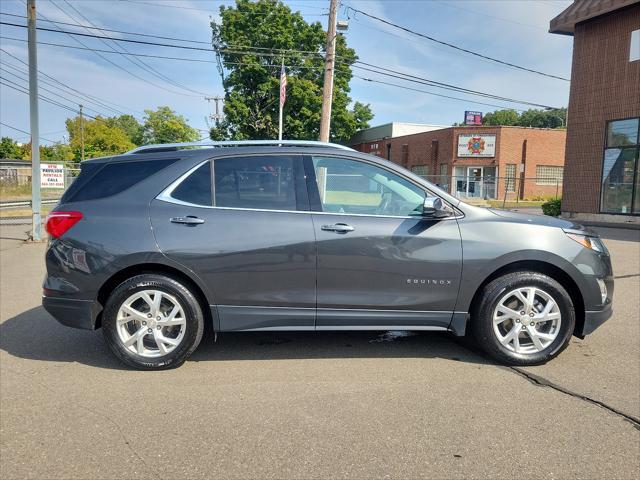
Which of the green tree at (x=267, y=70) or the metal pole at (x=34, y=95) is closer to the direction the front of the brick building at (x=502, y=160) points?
the metal pole

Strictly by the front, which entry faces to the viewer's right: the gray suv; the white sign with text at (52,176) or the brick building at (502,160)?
the gray suv

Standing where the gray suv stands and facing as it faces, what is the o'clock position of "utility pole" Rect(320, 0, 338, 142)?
The utility pole is roughly at 9 o'clock from the gray suv.

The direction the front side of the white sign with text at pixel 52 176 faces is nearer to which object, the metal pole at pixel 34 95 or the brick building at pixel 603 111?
the metal pole

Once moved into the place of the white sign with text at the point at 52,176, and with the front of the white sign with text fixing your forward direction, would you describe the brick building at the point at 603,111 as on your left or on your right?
on your left

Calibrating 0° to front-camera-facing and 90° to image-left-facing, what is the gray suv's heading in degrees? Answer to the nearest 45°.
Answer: approximately 270°

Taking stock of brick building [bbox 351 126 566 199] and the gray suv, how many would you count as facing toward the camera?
1

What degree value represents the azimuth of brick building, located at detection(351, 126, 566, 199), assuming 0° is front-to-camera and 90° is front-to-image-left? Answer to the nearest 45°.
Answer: approximately 0°

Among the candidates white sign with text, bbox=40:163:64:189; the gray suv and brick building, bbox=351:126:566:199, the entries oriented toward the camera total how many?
2

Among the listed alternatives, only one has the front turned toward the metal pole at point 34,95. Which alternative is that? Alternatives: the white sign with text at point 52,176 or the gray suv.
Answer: the white sign with text

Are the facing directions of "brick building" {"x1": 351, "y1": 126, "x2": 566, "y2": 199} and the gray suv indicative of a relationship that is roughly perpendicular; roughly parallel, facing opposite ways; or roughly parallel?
roughly perpendicular
